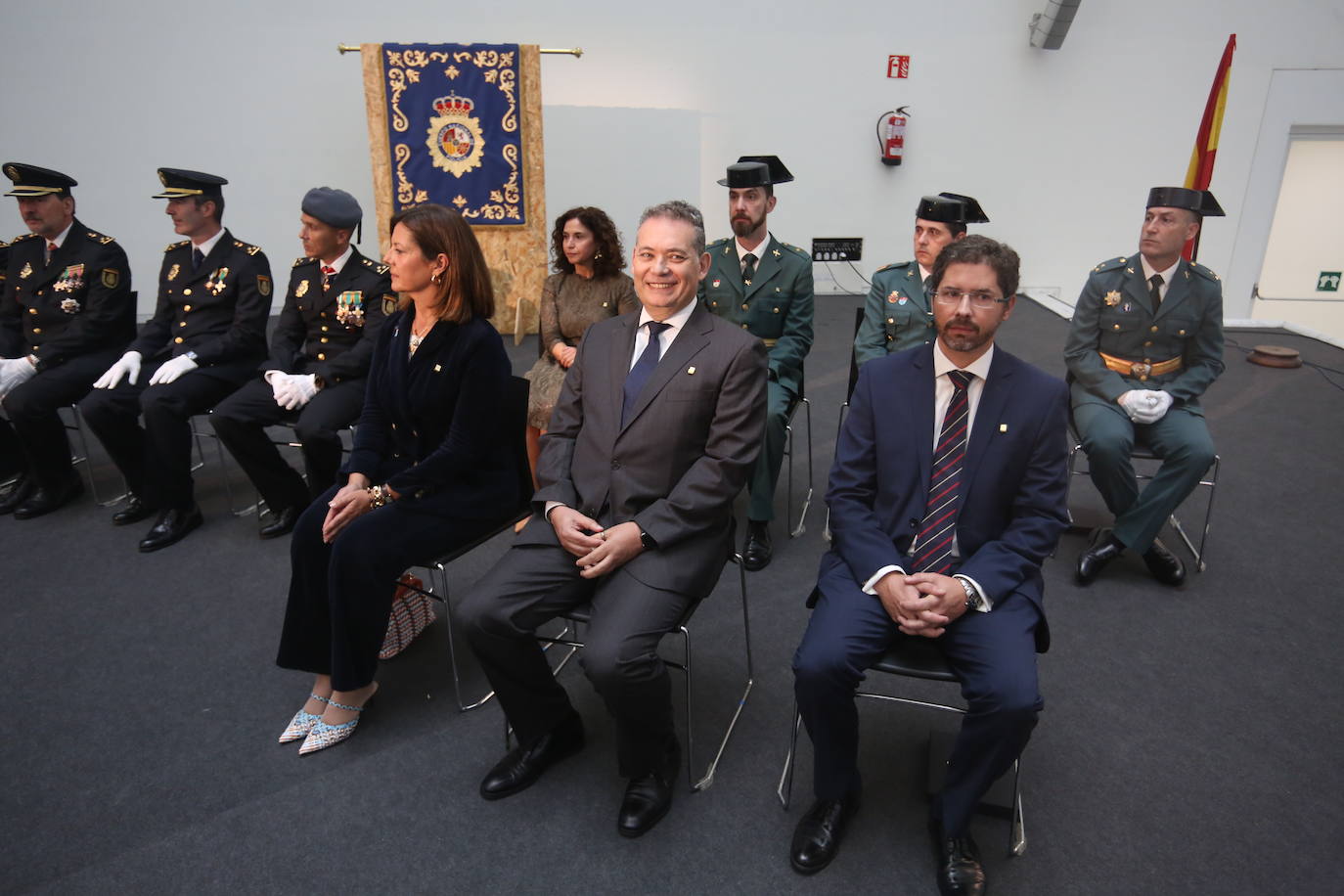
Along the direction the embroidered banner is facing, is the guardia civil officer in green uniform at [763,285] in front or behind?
in front

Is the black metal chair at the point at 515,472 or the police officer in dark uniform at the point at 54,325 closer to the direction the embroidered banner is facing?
the black metal chair

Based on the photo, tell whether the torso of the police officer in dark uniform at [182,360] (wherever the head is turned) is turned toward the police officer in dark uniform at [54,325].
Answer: no

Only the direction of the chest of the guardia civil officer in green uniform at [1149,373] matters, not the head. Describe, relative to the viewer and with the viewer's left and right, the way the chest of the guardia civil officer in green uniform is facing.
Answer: facing the viewer

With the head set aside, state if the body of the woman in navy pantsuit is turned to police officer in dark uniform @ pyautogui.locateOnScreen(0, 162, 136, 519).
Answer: no

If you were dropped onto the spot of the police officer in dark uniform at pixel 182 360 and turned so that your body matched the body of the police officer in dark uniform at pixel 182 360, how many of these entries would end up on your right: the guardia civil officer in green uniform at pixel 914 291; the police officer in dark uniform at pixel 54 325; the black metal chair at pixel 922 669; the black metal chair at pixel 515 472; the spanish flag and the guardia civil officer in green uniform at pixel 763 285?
1

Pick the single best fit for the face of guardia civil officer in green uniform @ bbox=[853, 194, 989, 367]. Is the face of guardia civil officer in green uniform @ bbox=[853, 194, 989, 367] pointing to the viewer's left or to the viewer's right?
to the viewer's left

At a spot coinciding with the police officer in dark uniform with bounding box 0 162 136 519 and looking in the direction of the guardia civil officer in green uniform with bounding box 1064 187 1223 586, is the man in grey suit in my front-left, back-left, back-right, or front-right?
front-right

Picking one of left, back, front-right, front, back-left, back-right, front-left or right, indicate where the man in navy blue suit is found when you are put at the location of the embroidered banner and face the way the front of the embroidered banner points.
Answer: front

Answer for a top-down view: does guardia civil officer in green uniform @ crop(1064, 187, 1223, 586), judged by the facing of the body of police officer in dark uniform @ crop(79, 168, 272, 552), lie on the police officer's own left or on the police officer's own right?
on the police officer's own left

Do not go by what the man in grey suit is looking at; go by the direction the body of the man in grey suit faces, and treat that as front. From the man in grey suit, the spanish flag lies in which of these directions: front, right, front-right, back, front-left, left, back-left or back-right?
back

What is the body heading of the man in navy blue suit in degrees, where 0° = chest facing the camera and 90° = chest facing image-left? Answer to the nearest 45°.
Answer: approximately 0°

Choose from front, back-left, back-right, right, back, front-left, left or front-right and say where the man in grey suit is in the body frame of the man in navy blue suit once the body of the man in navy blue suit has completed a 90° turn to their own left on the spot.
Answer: back

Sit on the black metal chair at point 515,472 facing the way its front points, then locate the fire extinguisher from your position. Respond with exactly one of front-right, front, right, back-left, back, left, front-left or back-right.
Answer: back

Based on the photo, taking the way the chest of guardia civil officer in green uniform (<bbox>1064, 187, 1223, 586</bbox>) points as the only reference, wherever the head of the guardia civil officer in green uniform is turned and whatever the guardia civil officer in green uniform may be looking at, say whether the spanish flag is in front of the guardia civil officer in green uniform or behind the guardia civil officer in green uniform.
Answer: behind

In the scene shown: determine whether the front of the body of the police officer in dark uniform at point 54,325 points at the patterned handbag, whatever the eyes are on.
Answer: no

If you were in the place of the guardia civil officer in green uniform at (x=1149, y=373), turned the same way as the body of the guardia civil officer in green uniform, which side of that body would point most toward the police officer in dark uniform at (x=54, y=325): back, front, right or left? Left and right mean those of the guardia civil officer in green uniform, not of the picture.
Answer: right

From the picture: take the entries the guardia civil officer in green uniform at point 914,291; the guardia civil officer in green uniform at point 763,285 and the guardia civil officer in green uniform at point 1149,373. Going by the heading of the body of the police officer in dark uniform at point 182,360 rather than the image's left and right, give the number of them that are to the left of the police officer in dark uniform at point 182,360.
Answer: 3
